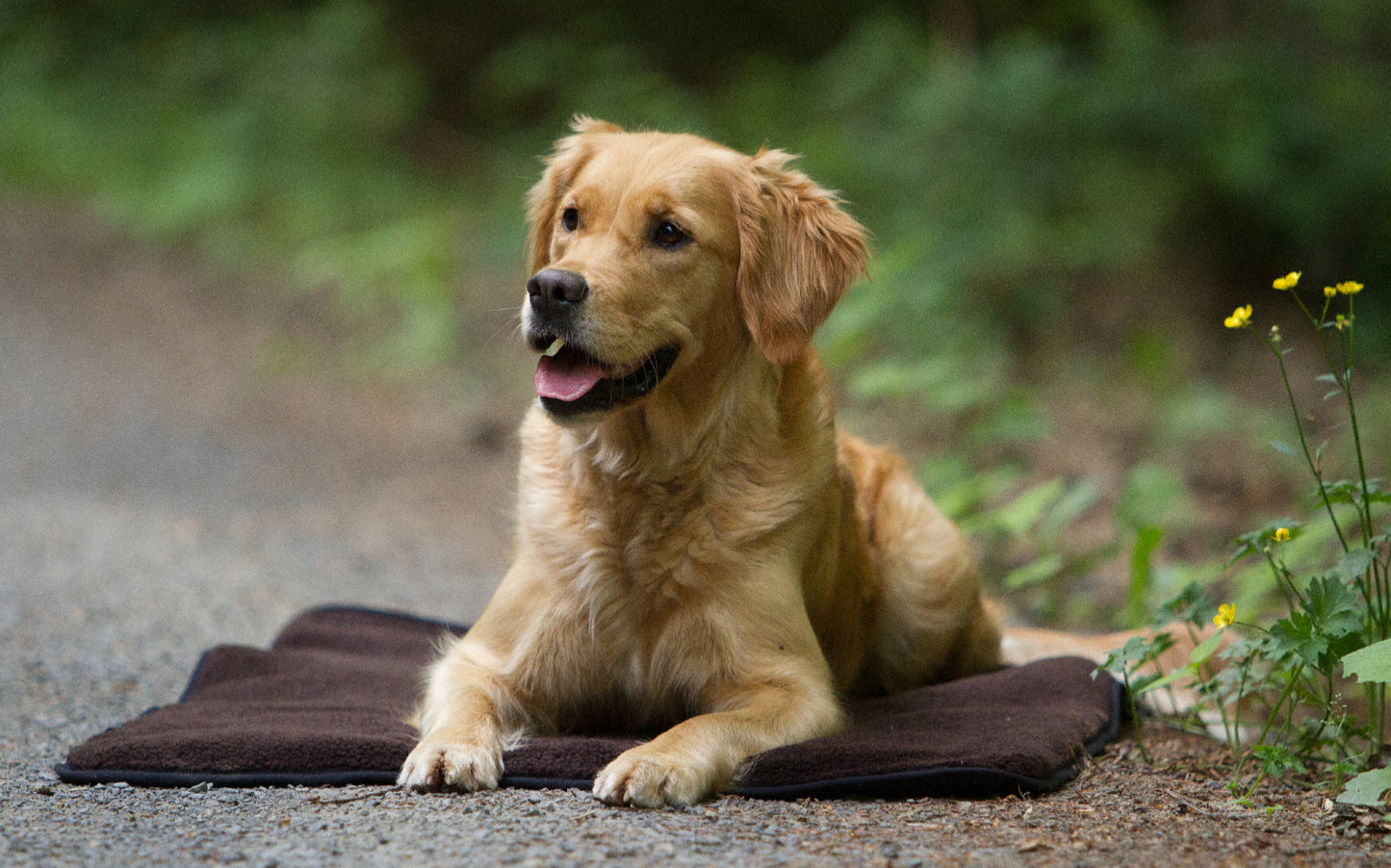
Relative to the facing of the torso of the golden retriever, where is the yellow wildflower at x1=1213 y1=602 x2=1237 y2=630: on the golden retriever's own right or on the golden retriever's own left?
on the golden retriever's own left

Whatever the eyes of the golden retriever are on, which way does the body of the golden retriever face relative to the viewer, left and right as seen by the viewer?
facing the viewer and to the left of the viewer
